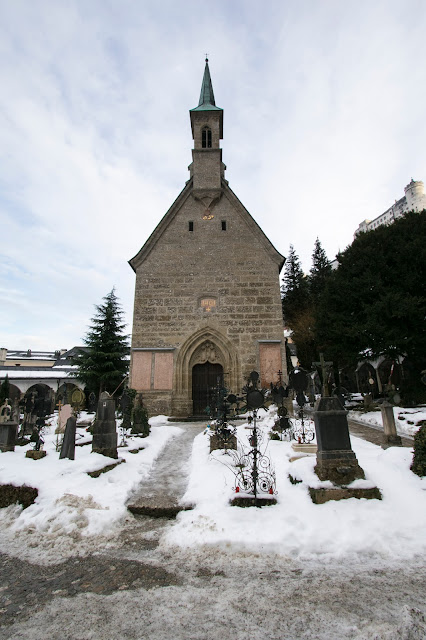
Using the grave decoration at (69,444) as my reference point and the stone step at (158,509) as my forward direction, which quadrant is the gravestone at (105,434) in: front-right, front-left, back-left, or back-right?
front-left

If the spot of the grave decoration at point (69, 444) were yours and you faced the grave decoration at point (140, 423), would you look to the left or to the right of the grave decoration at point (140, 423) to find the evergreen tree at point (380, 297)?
right

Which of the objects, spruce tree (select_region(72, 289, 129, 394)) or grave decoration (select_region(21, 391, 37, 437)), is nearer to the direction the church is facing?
the grave decoration

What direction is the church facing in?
toward the camera

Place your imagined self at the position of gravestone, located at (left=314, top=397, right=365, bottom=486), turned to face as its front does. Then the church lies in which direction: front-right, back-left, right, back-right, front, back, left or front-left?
back-right

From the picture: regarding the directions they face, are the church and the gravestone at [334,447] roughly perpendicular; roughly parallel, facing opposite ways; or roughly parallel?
roughly parallel

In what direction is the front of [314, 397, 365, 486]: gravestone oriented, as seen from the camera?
facing the viewer

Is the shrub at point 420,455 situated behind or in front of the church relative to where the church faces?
in front

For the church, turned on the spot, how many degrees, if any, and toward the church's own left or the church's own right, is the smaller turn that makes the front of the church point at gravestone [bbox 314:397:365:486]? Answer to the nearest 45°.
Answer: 0° — it already faces it

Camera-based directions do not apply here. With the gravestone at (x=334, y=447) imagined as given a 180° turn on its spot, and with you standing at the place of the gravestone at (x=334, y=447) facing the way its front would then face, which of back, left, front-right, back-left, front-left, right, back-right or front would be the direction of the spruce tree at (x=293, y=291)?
front

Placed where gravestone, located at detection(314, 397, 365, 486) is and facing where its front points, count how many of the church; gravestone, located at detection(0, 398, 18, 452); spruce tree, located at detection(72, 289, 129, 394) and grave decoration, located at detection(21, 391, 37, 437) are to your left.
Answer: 0

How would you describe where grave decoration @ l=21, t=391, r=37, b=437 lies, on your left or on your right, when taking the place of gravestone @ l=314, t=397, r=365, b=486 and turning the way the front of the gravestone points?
on your right

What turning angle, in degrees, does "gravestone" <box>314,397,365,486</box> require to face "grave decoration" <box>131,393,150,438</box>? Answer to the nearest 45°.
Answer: approximately 135° to its right

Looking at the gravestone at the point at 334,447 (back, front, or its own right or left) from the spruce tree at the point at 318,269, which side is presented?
back

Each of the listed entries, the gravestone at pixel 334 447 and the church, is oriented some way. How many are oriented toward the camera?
2

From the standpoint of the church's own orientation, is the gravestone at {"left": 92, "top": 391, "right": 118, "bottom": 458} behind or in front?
in front

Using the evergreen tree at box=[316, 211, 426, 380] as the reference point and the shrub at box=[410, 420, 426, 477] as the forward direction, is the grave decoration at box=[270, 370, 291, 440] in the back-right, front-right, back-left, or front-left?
front-right
